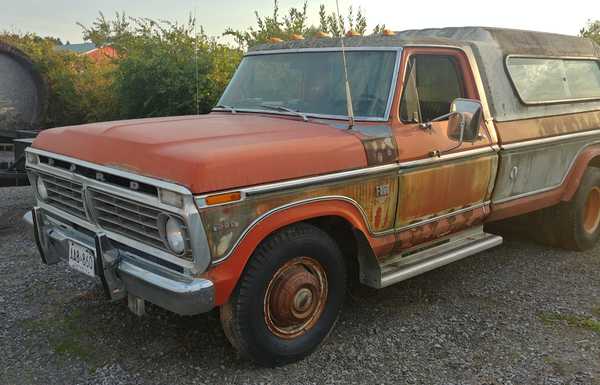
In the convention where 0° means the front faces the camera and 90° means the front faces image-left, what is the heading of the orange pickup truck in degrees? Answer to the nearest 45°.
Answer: approximately 45°

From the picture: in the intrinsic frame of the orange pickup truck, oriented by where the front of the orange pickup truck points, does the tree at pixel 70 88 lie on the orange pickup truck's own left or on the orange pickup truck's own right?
on the orange pickup truck's own right

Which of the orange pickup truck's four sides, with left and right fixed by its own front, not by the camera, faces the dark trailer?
right
